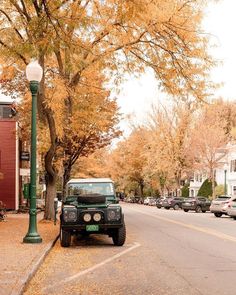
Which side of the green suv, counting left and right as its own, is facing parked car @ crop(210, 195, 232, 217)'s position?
back

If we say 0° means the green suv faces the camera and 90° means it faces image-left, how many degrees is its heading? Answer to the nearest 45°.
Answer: approximately 0°

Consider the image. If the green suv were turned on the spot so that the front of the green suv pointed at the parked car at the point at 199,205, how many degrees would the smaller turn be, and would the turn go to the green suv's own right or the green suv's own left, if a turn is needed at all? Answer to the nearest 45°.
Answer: approximately 180°

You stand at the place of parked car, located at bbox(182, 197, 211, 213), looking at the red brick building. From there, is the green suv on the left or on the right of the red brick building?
left

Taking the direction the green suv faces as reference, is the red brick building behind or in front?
behind

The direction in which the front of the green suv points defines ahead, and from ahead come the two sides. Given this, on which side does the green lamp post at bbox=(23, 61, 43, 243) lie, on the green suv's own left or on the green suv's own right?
on the green suv's own right
